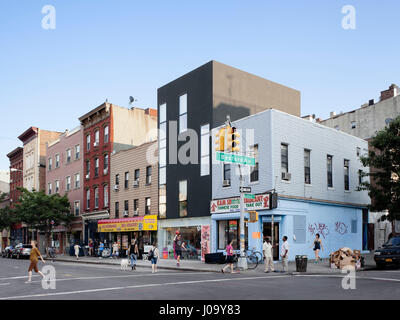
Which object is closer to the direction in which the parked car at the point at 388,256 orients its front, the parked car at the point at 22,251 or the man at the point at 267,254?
the man

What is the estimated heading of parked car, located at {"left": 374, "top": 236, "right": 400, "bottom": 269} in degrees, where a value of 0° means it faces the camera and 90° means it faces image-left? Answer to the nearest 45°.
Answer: approximately 45°

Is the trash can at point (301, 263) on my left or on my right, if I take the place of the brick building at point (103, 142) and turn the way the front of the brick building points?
on my left

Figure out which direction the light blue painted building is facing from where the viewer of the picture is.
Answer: facing the viewer and to the left of the viewer

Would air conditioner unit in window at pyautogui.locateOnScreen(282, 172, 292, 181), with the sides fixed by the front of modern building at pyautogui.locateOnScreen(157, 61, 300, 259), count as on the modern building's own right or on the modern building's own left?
on the modern building's own left

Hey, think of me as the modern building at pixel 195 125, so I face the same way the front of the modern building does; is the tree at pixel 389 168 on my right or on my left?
on my left

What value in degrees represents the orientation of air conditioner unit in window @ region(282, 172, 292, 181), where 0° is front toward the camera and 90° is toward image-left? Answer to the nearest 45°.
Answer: approximately 315°

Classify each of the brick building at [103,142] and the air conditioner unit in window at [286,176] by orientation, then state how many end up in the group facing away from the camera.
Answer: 0

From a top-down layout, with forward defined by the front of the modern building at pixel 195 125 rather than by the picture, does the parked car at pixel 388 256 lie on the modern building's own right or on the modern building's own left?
on the modern building's own left
